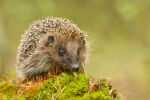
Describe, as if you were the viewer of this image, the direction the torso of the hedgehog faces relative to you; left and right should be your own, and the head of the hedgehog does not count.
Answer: facing the viewer and to the right of the viewer
